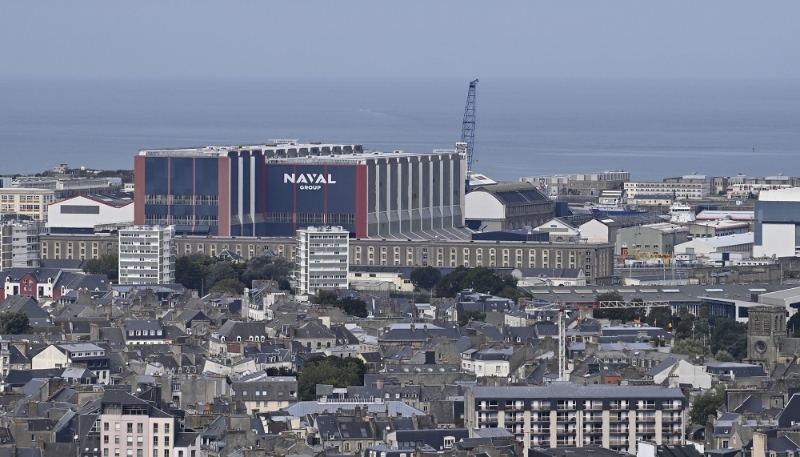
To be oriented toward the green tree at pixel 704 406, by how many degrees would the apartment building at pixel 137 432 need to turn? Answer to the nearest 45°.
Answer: approximately 90° to its left

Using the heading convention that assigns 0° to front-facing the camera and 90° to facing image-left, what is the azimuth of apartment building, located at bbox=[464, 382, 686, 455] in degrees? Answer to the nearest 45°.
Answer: approximately 0°

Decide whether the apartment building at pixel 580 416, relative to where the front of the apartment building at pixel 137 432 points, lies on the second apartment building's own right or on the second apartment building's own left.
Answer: on the second apartment building's own left

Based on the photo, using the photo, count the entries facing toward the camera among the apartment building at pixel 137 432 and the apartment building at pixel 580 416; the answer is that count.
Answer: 2
